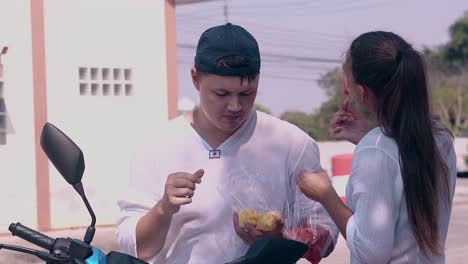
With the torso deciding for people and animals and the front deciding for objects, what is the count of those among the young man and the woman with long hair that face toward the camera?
1

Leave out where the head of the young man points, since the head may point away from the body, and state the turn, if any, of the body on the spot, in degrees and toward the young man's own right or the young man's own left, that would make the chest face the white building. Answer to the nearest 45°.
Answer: approximately 180°

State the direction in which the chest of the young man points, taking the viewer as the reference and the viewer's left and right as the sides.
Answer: facing the viewer

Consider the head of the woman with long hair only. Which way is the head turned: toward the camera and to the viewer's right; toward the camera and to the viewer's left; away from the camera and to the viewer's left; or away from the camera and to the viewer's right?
away from the camera and to the viewer's left

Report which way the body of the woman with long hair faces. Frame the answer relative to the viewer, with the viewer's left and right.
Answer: facing away from the viewer and to the left of the viewer

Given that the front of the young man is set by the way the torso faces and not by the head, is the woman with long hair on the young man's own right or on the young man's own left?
on the young man's own left

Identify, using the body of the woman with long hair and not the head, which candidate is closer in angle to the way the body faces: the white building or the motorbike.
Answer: the white building

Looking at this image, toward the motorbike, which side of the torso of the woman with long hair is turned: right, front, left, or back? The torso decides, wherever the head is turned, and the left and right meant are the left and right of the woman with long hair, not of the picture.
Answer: left
